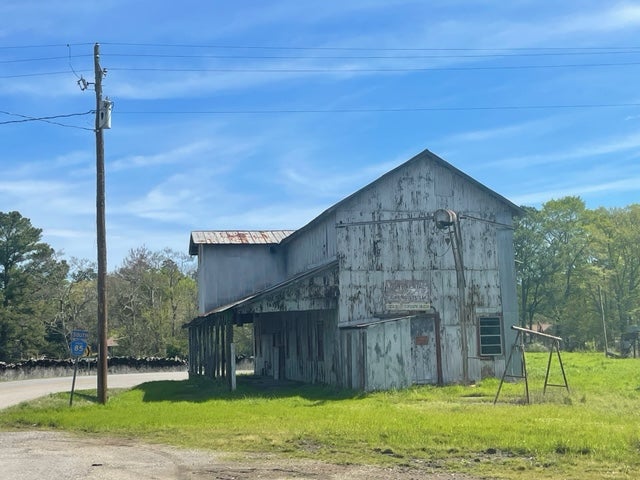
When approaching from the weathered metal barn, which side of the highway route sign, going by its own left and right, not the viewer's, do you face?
left

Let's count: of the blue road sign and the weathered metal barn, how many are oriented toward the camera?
2

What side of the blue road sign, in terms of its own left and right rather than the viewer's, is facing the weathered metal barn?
left

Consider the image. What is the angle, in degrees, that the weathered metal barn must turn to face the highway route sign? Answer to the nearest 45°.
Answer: approximately 45° to its right

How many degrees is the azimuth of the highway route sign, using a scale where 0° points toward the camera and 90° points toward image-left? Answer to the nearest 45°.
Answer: approximately 0°
